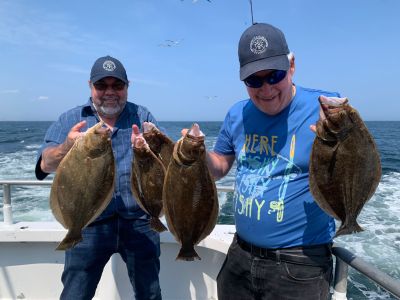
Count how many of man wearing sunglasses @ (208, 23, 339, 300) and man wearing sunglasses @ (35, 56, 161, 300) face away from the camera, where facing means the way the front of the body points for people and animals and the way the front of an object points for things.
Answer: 0

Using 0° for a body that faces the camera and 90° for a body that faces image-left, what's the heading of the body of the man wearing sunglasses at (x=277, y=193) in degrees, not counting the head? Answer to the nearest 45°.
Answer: approximately 45°

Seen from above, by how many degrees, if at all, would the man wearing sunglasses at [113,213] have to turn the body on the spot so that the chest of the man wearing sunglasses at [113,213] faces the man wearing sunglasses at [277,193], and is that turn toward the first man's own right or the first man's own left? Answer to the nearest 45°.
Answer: approximately 45° to the first man's own left

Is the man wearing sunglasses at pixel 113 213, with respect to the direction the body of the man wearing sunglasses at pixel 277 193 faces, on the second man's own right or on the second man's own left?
on the second man's own right

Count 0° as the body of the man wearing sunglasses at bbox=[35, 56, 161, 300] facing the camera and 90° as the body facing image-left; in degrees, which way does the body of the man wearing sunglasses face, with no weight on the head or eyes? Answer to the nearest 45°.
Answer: approximately 0°
